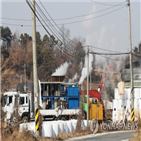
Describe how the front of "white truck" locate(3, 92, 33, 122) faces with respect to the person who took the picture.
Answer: facing the viewer and to the left of the viewer

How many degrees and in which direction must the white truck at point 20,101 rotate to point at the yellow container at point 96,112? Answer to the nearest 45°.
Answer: approximately 135° to its left

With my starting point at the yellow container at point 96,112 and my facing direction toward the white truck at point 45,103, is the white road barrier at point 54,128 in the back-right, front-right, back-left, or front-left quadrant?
front-left

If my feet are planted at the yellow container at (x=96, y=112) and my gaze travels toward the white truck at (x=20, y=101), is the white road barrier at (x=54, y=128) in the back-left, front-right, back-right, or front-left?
front-left

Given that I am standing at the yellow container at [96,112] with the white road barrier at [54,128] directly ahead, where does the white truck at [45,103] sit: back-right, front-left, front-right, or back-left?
front-right

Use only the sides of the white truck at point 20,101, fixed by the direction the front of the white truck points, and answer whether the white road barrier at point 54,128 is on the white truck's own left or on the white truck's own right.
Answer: on the white truck's own left
